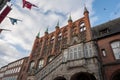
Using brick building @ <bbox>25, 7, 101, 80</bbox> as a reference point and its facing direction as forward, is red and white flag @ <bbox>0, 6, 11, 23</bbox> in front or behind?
in front

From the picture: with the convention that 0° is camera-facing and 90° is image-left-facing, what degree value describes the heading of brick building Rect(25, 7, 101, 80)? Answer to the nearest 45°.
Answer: approximately 45°

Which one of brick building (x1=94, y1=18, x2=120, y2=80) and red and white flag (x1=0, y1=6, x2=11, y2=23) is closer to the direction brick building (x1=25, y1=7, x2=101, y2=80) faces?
the red and white flag

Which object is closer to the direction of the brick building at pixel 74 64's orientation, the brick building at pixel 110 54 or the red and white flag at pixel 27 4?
the red and white flag

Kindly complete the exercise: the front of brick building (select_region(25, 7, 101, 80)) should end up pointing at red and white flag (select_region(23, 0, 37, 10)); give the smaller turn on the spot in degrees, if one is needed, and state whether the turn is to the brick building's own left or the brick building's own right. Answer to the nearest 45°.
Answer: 0° — it already faces it
